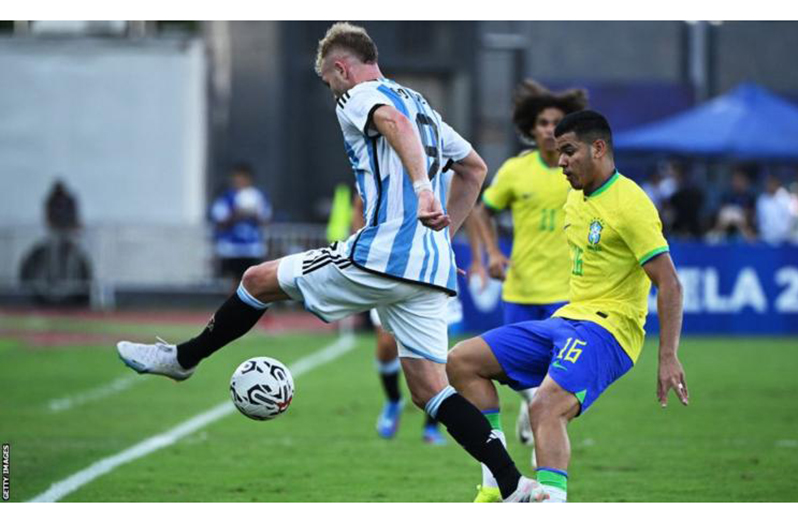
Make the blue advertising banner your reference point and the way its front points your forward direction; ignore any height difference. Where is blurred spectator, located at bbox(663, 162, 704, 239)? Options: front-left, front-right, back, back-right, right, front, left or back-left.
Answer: back

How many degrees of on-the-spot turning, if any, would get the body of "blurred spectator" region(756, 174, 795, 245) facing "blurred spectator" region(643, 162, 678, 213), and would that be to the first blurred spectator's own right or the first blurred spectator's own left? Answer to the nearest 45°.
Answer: approximately 135° to the first blurred spectator's own right

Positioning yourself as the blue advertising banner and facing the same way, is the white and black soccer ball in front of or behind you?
in front

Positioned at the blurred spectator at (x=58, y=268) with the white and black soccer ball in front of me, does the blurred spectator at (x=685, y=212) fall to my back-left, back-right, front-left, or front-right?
front-left

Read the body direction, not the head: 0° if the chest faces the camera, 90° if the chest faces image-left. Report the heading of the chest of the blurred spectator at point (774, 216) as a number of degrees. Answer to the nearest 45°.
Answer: approximately 0°

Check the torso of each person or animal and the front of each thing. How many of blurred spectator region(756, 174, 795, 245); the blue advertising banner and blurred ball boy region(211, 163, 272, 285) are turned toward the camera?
3

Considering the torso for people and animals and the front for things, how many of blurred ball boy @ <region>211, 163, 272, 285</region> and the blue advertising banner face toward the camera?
2

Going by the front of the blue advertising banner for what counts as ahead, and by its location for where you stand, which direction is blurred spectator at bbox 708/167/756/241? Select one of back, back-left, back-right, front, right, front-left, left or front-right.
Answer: back

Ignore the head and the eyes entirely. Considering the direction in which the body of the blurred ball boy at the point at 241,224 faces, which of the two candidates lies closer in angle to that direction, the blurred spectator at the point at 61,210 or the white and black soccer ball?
the white and black soccer ball

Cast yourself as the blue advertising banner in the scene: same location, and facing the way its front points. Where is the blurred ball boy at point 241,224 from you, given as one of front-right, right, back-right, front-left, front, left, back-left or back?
right

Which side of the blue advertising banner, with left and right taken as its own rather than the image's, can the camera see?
front

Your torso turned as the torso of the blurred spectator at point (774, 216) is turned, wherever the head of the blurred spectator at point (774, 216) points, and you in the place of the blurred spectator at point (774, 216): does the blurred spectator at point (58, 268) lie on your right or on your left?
on your right
